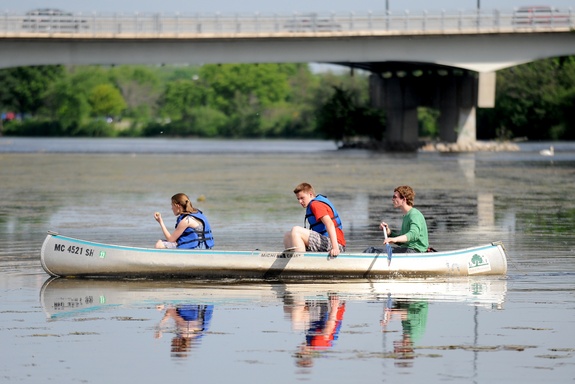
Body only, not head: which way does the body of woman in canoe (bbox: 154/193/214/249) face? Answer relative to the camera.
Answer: to the viewer's left

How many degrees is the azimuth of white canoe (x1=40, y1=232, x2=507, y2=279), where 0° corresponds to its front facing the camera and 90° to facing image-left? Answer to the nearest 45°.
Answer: approximately 90°

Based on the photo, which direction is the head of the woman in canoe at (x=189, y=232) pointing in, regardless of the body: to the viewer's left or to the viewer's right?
to the viewer's left

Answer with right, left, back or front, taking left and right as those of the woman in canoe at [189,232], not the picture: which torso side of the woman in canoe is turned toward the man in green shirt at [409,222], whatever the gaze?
back

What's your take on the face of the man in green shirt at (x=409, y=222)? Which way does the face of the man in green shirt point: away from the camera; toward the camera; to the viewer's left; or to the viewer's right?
to the viewer's left

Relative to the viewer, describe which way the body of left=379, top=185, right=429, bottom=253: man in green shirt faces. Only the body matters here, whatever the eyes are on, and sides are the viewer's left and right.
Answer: facing to the left of the viewer

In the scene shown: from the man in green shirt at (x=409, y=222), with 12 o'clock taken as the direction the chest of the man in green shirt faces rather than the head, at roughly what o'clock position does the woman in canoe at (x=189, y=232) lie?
The woman in canoe is roughly at 12 o'clock from the man in green shirt.
